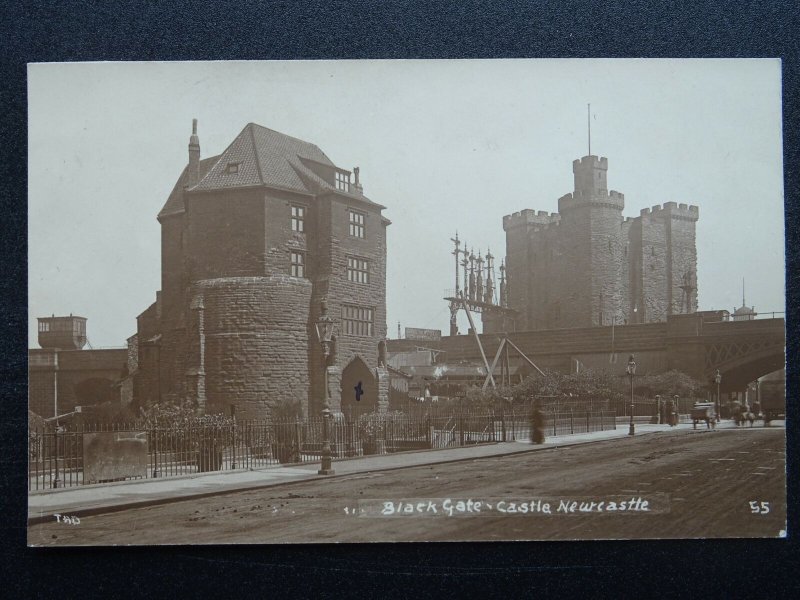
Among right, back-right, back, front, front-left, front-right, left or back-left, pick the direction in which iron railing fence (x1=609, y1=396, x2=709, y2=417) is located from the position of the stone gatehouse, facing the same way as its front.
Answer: front-left

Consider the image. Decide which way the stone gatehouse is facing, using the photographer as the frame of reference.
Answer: facing the viewer and to the right of the viewer
